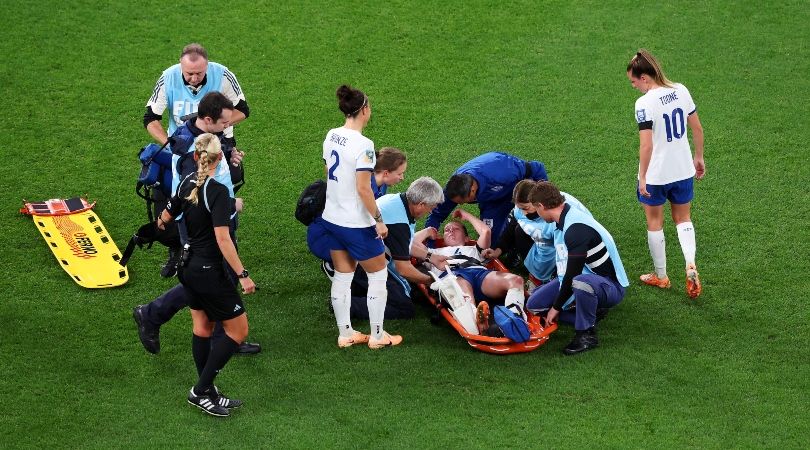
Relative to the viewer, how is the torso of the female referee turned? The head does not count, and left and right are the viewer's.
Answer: facing away from the viewer and to the right of the viewer

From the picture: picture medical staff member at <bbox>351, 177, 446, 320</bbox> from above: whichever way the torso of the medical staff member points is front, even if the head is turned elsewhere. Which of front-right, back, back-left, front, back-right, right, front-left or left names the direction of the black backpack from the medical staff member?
back

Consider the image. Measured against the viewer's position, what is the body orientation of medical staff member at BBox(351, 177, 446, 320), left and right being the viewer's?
facing to the right of the viewer

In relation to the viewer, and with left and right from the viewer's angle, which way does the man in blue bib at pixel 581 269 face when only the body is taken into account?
facing to the left of the viewer

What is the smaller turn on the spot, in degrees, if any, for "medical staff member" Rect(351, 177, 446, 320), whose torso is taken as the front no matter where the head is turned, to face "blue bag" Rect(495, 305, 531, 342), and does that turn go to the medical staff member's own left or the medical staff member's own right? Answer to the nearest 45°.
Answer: approximately 45° to the medical staff member's own right

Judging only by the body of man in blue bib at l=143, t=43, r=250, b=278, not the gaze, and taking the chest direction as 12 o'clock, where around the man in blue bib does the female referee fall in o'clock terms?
The female referee is roughly at 12 o'clock from the man in blue bib.

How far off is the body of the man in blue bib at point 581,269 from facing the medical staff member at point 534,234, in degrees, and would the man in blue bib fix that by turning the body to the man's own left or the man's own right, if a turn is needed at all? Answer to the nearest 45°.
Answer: approximately 45° to the man's own right

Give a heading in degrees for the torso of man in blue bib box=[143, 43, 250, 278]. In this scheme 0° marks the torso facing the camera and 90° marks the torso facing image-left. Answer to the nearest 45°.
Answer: approximately 0°
